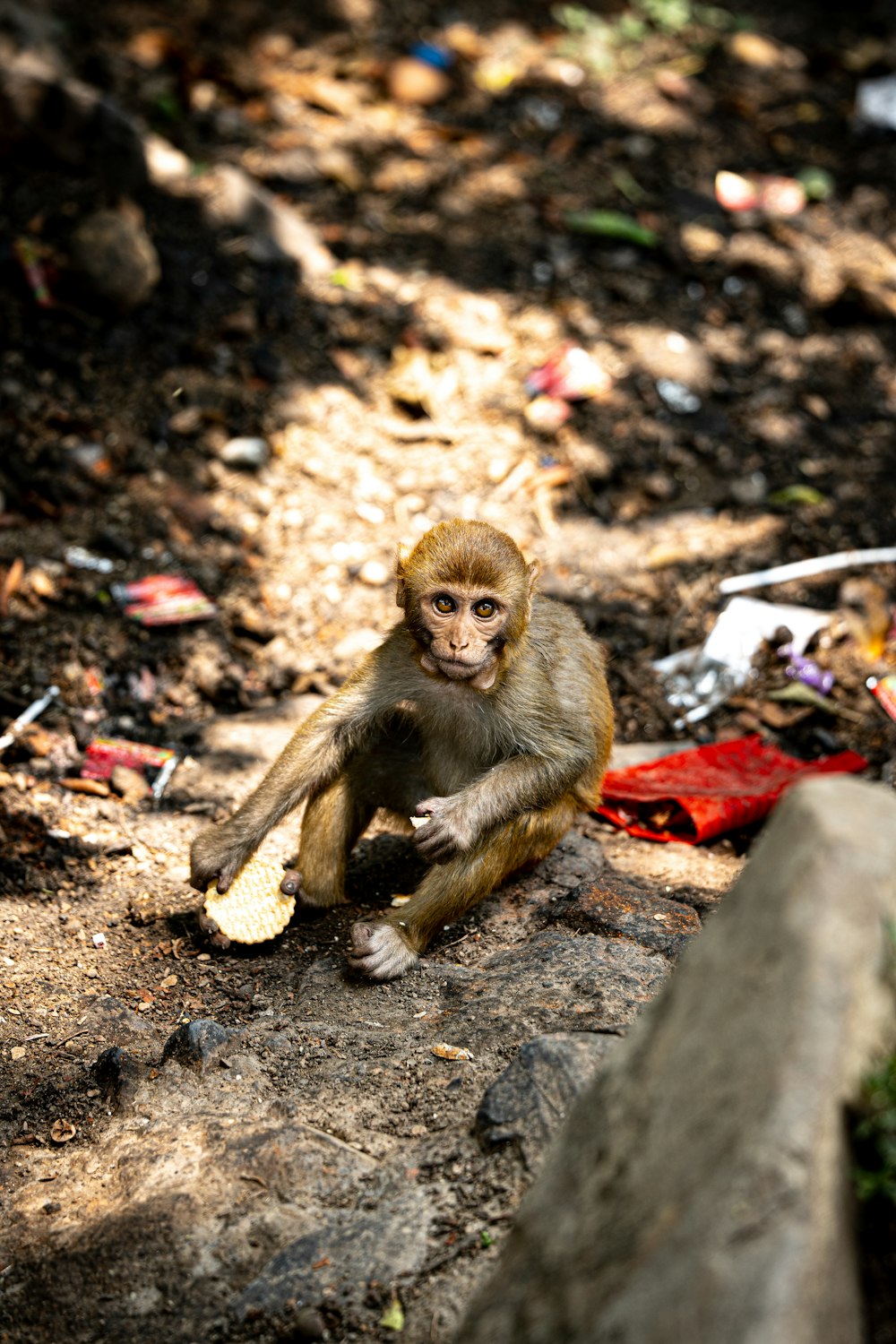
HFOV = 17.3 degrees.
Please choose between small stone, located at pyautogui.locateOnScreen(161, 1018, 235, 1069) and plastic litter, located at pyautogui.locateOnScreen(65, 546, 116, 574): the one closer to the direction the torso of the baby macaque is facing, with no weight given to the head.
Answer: the small stone

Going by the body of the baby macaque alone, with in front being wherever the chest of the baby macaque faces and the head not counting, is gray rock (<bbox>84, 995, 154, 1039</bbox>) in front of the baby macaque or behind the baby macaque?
in front

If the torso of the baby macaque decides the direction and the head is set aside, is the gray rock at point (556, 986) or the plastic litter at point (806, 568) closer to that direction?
the gray rock

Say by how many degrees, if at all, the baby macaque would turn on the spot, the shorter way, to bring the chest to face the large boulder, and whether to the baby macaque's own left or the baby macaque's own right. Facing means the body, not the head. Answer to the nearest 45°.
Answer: approximately 45° to the baby macaque's own left

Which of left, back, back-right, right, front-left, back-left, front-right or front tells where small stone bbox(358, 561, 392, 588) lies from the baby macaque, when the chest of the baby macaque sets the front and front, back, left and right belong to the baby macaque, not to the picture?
back-right

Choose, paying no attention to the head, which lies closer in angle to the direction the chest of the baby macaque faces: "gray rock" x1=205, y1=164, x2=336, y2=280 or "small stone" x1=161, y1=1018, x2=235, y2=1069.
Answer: the small stone

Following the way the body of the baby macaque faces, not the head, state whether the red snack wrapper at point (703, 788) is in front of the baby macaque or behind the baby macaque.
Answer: behind

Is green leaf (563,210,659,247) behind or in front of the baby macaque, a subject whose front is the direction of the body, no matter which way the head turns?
behind

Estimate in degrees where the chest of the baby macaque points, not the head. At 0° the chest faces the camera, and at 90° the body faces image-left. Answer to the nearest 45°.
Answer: approximately 45°
